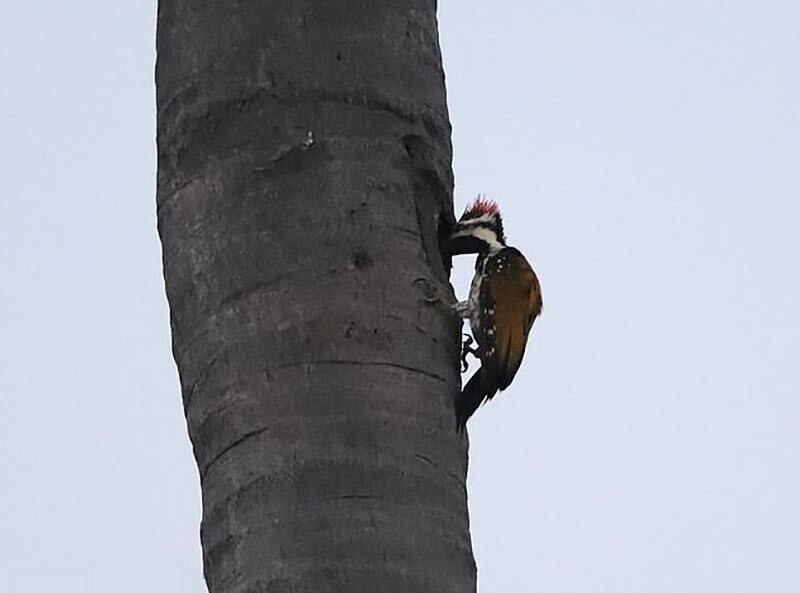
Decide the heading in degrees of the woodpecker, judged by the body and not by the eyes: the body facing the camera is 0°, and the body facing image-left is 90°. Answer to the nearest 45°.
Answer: approximately 90°
